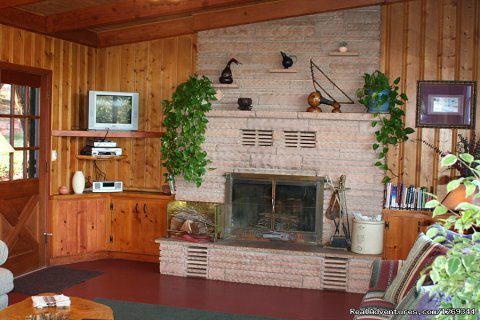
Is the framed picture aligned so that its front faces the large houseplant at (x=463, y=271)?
yes

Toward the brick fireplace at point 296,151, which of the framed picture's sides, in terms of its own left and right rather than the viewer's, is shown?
right

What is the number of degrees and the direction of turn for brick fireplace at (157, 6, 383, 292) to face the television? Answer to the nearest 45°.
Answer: approximately 90° to its right

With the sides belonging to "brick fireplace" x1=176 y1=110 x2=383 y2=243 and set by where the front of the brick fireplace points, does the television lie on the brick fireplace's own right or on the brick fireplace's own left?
on the brick fireplace's own right

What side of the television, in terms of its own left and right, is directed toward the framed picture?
left
